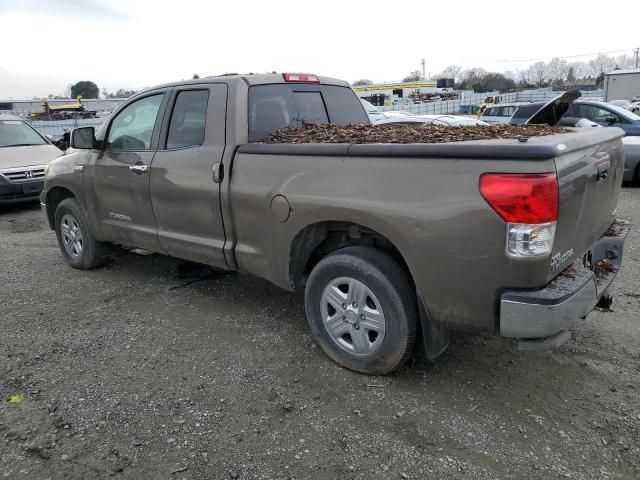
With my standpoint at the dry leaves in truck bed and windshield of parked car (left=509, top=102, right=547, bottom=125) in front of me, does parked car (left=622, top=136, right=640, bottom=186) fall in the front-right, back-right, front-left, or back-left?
front-right

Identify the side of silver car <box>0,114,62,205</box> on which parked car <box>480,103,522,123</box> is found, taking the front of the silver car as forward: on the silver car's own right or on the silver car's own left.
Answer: on the silver car's own left

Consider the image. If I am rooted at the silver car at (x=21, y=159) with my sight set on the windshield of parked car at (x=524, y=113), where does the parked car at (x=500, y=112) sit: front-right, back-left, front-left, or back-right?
front-left

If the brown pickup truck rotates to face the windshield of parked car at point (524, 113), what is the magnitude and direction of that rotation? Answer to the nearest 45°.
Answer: approximately 90° to its right

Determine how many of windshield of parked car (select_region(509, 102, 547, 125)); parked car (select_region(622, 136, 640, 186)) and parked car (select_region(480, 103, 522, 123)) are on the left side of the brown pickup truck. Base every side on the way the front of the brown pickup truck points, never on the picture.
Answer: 0

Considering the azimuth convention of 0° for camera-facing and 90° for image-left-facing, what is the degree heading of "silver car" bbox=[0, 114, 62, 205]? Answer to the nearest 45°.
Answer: approximately 315°

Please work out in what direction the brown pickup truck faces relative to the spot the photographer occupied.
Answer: facing away from the viewer and to the left of the viewer
